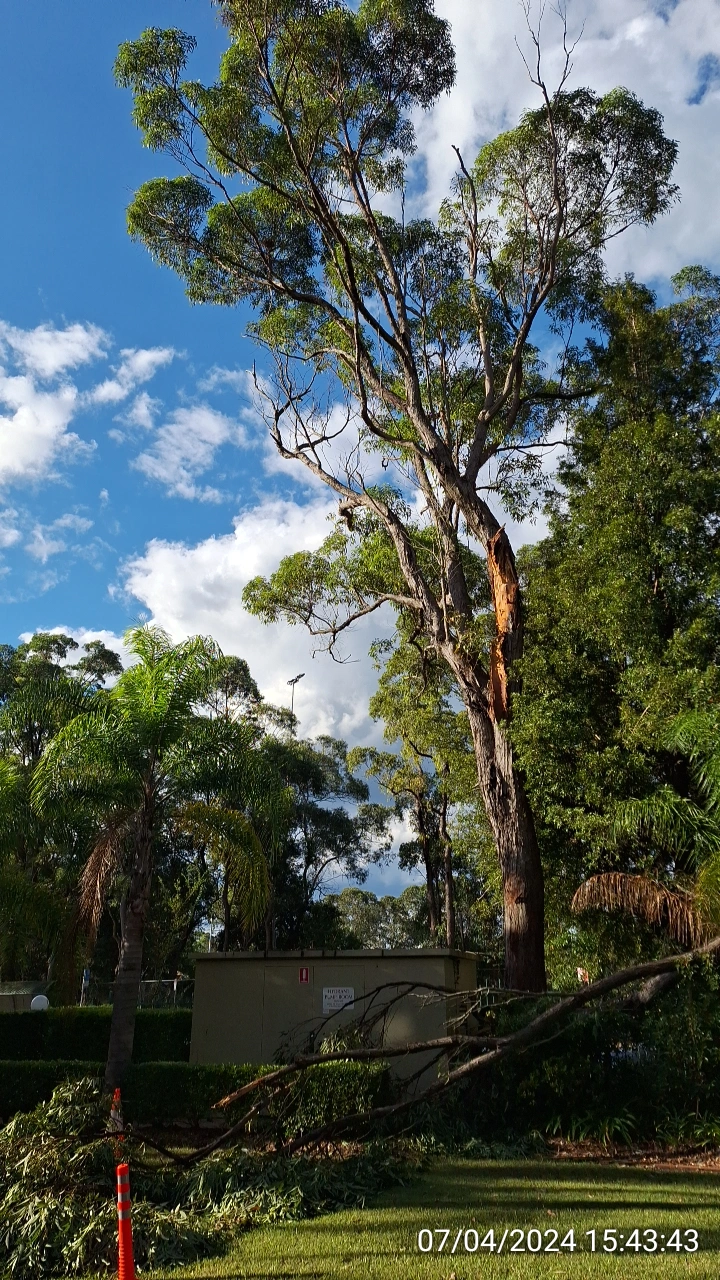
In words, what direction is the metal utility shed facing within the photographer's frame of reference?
facing the viewer

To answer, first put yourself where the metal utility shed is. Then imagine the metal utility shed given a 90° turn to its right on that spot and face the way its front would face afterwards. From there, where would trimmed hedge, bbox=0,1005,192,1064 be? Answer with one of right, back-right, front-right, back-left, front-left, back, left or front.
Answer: front-right

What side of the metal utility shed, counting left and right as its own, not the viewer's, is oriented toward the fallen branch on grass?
front

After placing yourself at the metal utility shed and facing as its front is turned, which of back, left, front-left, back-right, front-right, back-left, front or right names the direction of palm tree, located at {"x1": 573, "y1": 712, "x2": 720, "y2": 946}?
front-left
